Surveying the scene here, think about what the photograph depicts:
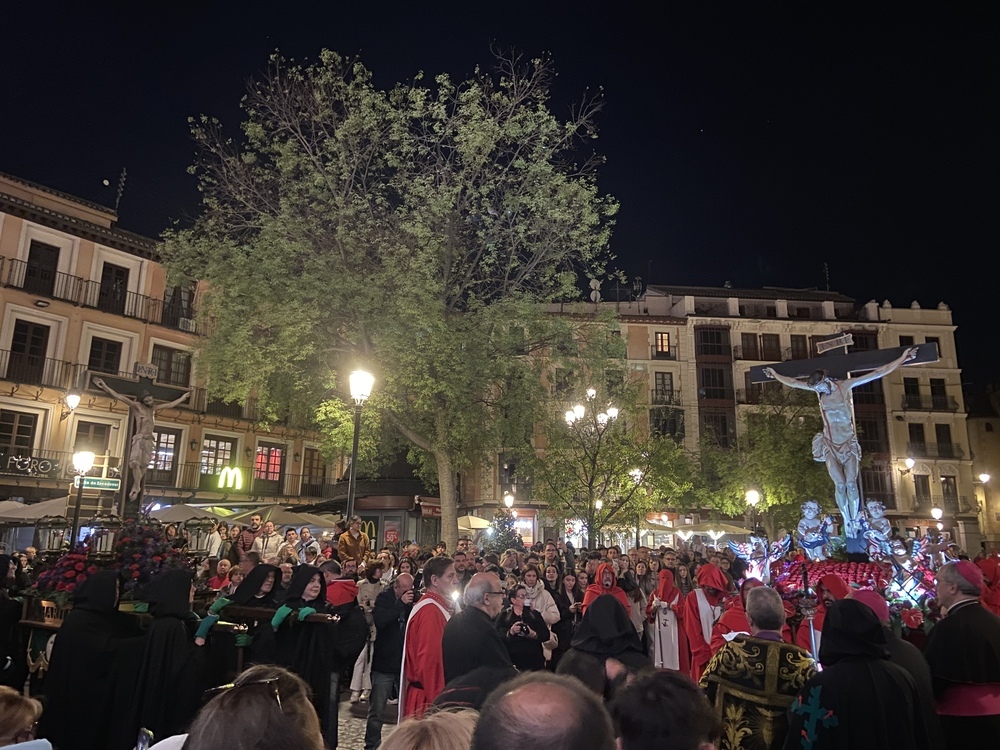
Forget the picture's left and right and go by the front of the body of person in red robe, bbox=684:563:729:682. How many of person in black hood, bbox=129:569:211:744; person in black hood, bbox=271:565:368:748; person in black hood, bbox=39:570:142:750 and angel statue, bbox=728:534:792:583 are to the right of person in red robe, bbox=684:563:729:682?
3

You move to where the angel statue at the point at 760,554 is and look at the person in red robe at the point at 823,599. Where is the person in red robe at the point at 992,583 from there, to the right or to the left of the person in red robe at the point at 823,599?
left

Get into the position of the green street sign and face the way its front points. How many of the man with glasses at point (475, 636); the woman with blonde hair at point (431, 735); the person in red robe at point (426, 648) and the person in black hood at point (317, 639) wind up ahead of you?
4

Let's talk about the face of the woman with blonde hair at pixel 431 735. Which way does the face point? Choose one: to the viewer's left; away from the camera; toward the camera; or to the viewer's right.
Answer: away from the camera

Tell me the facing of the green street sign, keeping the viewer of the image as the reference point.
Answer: facing the viewer

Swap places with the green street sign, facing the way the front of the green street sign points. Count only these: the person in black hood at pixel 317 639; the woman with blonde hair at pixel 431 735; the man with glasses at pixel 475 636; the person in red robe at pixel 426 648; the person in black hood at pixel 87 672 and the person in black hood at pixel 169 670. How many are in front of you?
6

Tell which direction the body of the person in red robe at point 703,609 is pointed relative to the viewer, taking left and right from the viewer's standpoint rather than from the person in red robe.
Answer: facing the viewer and to the right of the viewer

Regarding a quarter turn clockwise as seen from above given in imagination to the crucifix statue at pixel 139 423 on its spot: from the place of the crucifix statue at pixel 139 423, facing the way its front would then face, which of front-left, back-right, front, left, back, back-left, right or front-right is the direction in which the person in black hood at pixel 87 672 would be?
front-left

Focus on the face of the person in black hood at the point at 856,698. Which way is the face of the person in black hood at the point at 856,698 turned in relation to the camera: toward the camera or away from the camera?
away from the camera
